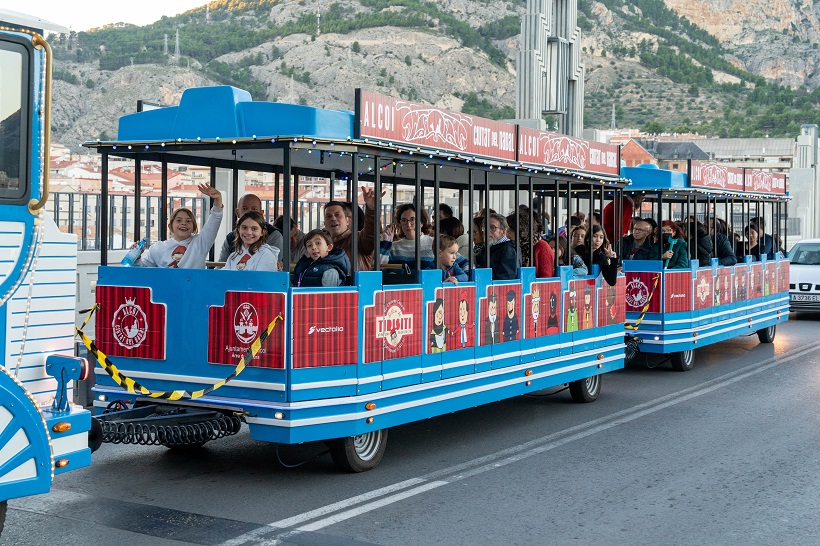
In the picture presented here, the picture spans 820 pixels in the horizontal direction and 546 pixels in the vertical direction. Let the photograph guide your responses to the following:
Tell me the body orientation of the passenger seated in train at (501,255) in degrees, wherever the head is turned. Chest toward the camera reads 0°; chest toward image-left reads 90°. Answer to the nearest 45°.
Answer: approximately 45°

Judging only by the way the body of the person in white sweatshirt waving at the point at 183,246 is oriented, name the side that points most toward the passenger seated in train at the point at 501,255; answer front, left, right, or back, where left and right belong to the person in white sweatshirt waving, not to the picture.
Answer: left

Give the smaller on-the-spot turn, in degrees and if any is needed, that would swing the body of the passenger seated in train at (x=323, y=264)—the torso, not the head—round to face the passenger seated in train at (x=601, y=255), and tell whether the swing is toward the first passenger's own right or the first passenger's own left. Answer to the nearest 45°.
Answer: approximately 180°

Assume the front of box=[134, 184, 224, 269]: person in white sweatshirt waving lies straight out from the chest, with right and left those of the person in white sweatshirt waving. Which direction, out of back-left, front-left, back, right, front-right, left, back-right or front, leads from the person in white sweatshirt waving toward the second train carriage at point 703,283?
back-left

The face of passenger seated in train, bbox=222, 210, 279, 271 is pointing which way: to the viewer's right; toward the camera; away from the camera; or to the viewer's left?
toward the camera

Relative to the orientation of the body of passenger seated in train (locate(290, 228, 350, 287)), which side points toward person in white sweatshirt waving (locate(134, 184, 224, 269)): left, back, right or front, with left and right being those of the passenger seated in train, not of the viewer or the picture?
right

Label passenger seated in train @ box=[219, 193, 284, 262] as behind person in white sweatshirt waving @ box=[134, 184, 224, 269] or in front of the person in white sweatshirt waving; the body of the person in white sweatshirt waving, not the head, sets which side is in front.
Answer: behind

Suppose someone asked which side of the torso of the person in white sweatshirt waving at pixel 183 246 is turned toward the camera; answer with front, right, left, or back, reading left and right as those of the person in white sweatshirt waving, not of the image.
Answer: front

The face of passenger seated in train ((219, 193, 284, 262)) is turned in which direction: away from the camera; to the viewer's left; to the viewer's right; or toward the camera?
toward the camera

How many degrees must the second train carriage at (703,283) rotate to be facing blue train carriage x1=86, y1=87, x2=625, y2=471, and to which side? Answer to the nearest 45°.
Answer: approximately 45° to its left

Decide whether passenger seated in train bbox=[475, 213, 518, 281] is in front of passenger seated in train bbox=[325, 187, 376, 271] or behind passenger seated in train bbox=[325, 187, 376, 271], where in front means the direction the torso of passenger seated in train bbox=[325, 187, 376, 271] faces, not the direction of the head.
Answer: behind

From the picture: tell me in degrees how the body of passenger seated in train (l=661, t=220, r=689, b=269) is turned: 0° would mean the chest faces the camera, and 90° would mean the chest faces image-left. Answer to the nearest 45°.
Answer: approximately 45°

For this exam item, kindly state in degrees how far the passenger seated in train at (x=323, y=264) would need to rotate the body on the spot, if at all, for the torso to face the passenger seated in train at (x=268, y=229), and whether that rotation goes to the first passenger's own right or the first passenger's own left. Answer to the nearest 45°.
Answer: approximately 135° to the first passenger's own right

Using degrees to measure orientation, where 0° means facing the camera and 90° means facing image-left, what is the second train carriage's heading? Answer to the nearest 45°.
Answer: approximately 45°

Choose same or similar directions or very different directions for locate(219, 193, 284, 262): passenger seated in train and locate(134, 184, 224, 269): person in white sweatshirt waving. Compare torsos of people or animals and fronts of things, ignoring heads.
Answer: same or similar directions

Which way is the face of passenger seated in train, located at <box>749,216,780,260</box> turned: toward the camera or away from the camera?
toward the camera

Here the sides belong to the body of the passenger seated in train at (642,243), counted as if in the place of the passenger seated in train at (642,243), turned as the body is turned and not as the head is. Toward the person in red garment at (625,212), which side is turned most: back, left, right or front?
right

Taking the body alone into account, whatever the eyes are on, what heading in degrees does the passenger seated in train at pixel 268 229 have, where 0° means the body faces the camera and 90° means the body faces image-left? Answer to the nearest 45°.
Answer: approximately 0°
